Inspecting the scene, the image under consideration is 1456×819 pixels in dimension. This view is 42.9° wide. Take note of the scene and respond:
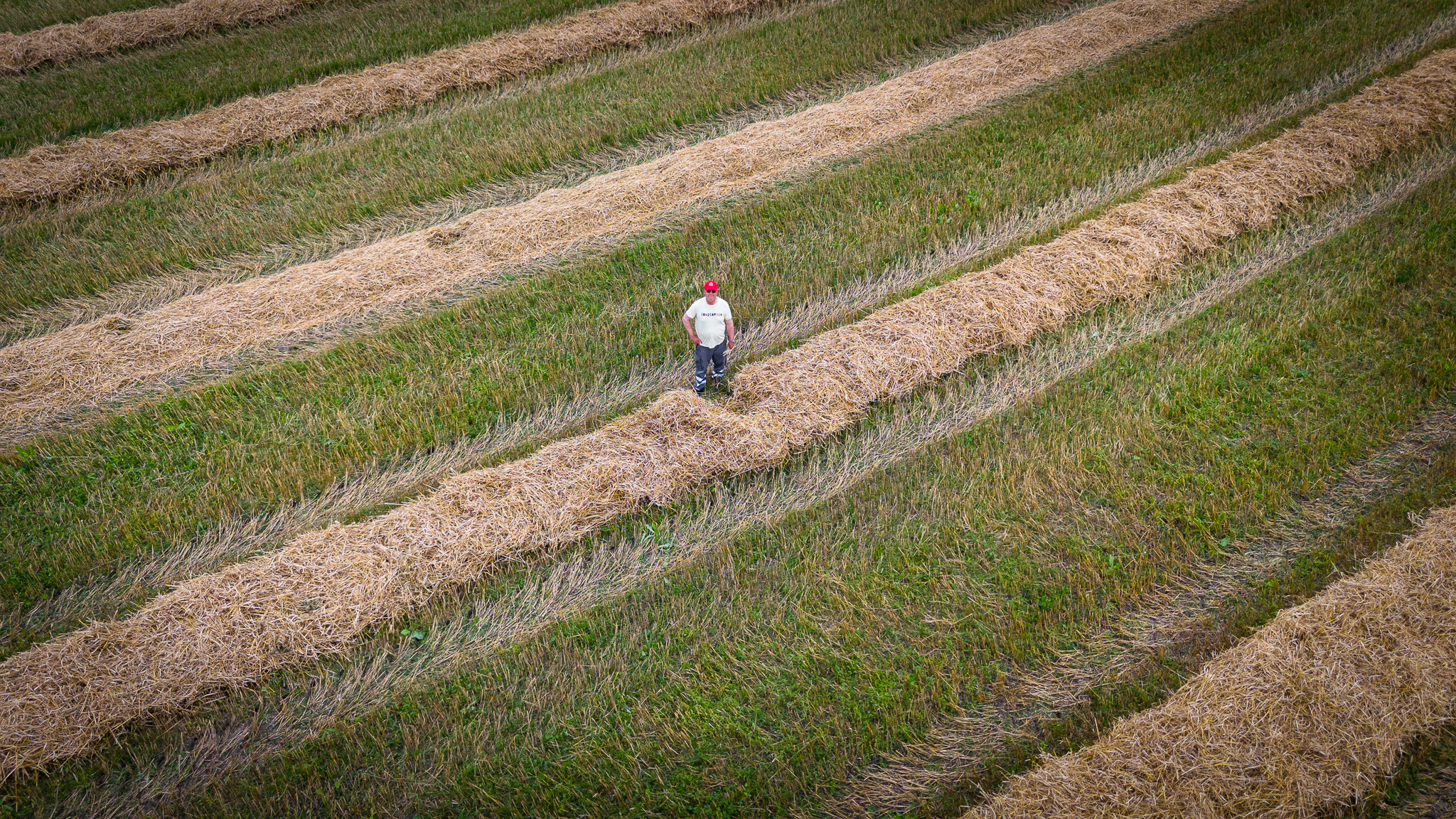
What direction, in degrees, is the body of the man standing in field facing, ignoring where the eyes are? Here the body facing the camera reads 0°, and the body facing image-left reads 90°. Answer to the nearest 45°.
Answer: approximately 0°
